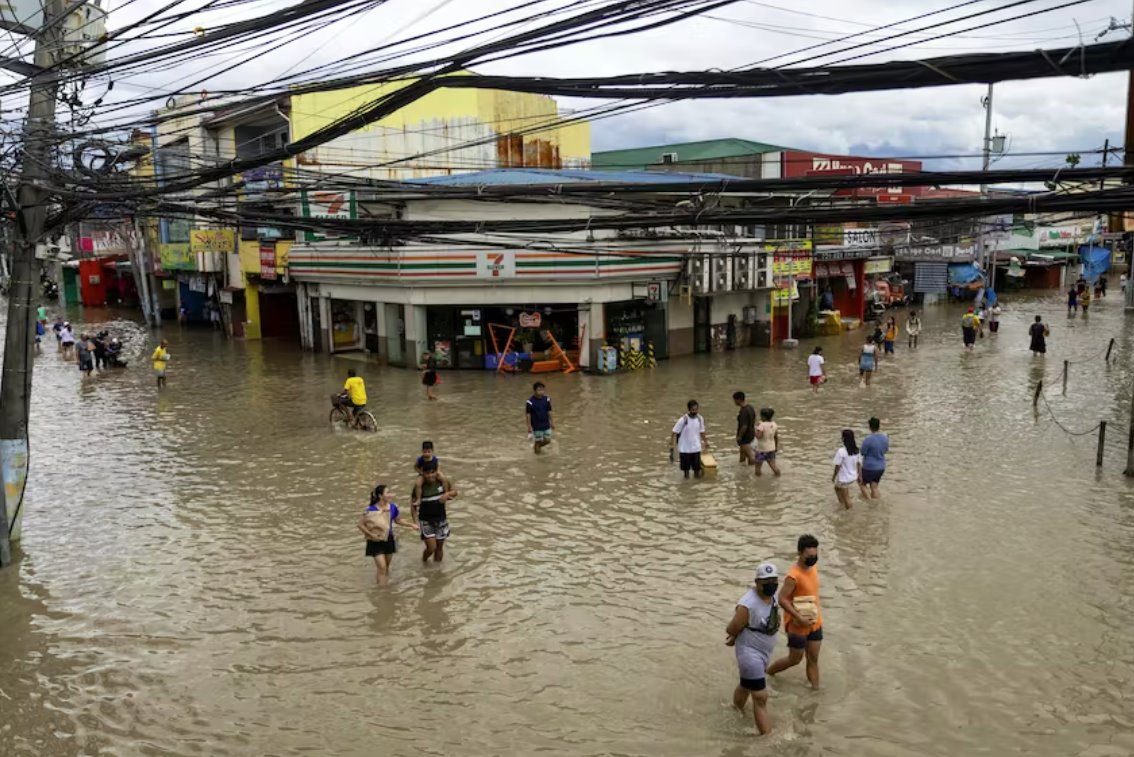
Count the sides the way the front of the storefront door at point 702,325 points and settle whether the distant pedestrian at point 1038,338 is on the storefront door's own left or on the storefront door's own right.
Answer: on the storefront door's own left

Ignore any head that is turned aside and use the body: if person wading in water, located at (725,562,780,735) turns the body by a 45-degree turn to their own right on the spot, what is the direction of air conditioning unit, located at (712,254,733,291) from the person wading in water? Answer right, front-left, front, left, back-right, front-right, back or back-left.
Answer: back

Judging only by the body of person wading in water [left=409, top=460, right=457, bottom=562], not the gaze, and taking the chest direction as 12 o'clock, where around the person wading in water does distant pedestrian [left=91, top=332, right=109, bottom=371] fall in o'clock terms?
The distant pedestrian is roughly at 5 o'clock from the person wading in water.

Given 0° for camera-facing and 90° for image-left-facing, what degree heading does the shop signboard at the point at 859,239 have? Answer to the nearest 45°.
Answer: approximately 0°

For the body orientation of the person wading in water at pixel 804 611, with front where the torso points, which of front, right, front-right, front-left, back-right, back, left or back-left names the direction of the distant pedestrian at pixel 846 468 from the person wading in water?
back-left

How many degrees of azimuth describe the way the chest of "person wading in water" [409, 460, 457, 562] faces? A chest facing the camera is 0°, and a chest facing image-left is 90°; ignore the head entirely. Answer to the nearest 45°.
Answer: approximately 0°

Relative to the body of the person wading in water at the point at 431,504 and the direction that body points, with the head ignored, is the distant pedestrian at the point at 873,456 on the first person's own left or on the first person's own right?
on the first person's own left

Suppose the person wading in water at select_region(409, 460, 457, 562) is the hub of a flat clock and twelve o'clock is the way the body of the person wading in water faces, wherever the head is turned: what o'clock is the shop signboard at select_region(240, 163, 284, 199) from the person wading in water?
The shop signboard is roughly at 5 o'clock from the person wading in water.

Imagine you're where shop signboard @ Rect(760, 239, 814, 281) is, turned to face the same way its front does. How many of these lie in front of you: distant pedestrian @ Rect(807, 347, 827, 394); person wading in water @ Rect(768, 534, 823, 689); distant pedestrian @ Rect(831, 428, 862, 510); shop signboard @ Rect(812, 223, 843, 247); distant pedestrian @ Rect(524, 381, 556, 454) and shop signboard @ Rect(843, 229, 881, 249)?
4
